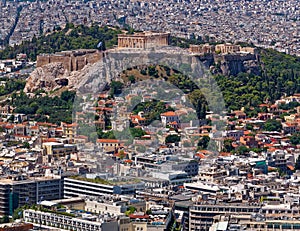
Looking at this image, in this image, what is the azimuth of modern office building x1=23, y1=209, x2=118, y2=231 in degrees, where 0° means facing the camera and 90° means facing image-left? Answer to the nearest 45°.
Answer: approximately 45°
